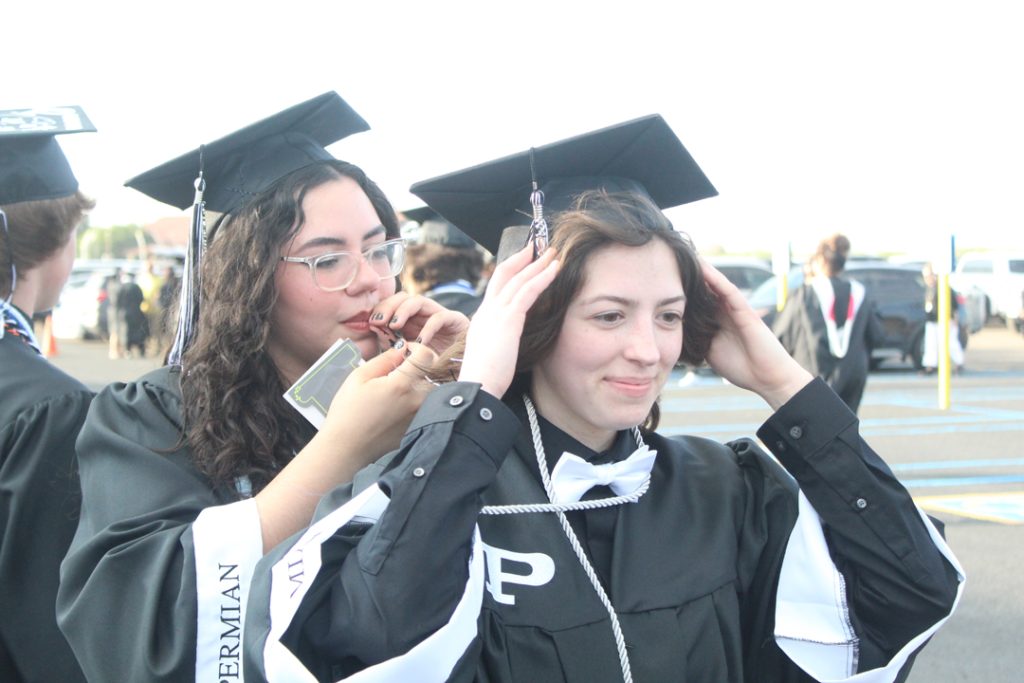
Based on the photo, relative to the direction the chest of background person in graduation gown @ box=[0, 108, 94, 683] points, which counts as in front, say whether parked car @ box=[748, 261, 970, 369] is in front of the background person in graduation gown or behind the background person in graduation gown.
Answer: in front

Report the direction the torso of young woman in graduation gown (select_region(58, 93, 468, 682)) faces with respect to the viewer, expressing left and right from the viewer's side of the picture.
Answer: facing the viewer and to the right of the viewer

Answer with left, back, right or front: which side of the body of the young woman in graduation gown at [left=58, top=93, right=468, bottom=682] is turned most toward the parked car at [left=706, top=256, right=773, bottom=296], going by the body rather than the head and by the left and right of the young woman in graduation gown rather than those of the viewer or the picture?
left

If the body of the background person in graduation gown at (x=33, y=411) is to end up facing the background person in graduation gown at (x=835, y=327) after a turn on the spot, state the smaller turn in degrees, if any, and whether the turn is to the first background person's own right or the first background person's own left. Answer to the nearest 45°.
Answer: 0° — they already face them

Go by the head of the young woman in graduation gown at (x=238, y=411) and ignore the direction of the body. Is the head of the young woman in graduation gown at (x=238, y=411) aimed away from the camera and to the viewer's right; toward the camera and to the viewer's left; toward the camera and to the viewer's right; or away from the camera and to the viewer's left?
toward the camera and to the viewer's right

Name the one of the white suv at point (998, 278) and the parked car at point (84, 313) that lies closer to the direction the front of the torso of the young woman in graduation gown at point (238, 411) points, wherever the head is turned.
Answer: the white suv

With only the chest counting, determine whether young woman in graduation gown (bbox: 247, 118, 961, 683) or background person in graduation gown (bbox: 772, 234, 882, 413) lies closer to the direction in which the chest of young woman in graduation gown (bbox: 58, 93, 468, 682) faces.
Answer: the young woman in graduation gown

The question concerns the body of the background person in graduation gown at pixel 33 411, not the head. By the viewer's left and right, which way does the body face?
facing away from the viewer and to the right of the viewer

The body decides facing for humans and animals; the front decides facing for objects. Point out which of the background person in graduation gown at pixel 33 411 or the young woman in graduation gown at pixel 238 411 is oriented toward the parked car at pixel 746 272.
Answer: the background person in graduation gown

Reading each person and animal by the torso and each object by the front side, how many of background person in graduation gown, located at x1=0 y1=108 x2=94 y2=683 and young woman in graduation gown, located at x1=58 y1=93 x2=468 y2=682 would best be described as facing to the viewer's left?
0
